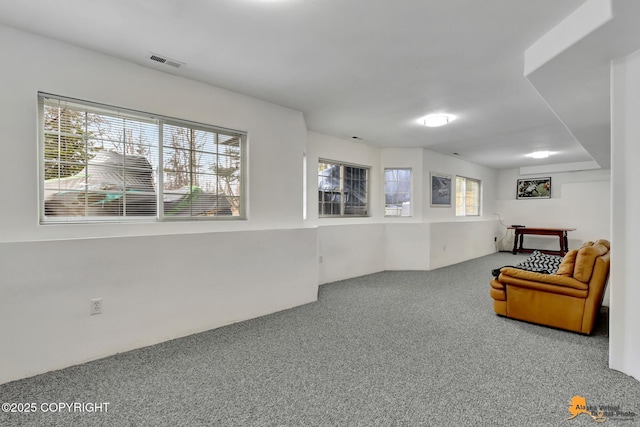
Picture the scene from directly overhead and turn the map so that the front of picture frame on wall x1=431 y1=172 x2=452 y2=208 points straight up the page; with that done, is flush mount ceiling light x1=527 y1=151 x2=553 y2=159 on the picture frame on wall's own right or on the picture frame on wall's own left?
on the picture frame on wall's own left

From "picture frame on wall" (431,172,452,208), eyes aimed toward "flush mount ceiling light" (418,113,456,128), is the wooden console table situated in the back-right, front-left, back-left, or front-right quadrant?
back-left

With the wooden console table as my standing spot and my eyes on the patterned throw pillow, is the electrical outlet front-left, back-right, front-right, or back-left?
front-right

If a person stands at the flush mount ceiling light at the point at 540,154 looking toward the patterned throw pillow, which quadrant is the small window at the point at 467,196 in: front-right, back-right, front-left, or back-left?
back-right

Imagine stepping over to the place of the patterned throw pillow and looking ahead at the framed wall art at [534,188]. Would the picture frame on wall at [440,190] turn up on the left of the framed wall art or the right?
left

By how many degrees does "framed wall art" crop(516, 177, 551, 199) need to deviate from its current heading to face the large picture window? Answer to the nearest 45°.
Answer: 0° — it already faces it

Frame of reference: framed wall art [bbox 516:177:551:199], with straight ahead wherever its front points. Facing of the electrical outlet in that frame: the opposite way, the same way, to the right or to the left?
to the left

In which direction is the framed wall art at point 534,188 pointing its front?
toward the camera

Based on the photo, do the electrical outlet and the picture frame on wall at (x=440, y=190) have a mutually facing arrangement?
no

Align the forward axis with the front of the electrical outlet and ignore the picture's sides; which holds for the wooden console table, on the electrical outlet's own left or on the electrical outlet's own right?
on the electrical outlet's own left

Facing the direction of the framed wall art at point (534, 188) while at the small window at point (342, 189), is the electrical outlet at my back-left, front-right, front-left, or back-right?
back-right

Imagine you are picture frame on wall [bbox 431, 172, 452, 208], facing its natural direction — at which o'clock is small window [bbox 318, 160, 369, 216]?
The small window is roughly at 3 o'clock from the picture frame on wall.

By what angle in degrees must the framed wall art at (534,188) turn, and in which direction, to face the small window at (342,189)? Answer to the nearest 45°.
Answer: approximately 45° to its right

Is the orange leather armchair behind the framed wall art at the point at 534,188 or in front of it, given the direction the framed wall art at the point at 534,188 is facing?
in front

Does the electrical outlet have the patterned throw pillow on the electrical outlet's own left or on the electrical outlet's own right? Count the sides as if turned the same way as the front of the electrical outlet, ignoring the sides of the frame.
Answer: on the electrical outlet's own left

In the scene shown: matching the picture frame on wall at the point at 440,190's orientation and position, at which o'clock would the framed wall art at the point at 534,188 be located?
The framed wall art is roughly at 9 o'clock from the picture frame on wall.

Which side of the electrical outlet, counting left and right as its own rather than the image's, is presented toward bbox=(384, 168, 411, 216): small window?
left

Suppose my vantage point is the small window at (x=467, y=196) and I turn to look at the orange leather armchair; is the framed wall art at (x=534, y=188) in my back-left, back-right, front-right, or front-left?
back-left

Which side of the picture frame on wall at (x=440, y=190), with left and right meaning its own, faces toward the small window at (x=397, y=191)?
right

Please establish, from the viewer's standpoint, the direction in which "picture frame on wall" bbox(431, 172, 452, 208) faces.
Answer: facing the viewer and to the right of the viewer
